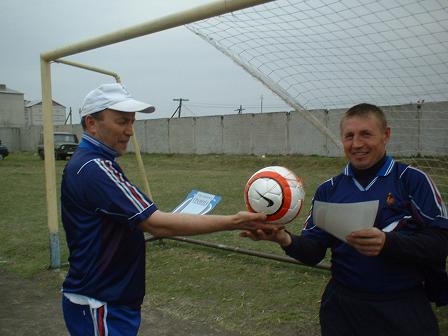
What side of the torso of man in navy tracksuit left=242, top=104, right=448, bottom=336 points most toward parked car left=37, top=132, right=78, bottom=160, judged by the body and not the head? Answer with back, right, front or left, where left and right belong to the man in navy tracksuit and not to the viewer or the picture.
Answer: right

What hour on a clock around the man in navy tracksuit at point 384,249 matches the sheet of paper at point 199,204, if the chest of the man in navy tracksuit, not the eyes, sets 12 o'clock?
The sheet of paper is roughly at 3 o'clock from the man in navy tracksuit.

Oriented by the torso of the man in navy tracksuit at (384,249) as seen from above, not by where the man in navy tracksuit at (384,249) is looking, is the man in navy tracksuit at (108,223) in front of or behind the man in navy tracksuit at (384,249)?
in front

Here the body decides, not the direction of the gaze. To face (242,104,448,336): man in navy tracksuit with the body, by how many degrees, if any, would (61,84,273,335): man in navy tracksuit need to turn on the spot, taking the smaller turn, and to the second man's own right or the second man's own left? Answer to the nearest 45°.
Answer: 0° — they already face them

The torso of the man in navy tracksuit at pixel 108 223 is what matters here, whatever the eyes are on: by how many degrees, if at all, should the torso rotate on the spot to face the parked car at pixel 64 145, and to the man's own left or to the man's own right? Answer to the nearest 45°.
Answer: approximately 90° to the man's own left

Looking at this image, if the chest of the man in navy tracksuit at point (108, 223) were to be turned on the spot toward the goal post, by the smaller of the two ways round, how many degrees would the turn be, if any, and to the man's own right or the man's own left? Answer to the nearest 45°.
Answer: approximately 90° to the man's own left

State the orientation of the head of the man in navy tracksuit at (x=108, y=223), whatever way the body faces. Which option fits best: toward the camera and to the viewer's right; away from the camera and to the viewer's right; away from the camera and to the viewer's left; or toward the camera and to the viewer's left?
toward the camera and to the viewer's right

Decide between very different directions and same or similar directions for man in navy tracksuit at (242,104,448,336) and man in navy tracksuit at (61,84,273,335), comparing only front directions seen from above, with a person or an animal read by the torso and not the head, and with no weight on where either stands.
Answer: very different directions

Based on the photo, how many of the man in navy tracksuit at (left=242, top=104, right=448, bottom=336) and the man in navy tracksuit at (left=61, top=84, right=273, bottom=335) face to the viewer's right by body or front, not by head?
1

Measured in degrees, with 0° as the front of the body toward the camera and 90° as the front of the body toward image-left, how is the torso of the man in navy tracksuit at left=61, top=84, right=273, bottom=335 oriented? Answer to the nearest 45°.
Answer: approximately 270°
